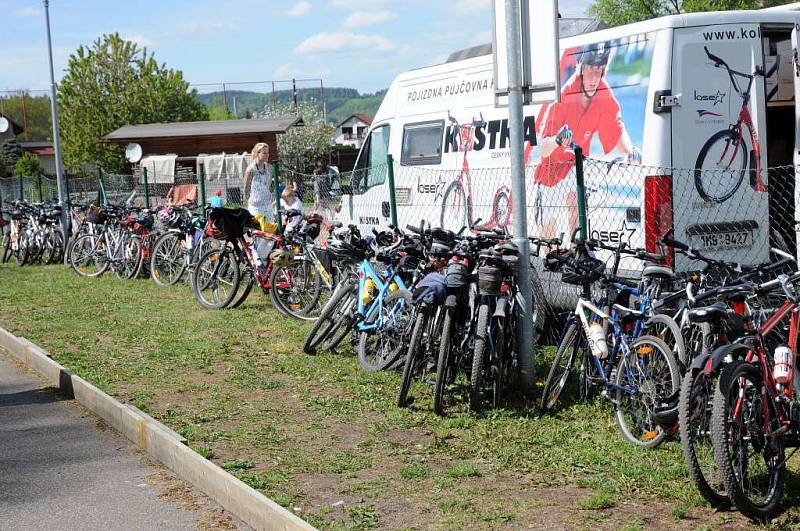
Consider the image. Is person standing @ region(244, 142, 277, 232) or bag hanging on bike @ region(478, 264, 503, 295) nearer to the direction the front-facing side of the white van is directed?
the person standing

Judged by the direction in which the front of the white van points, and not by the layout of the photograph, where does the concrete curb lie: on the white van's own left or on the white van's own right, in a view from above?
on the white van's own left

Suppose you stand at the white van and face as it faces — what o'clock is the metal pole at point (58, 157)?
The metal pole is roughly at 12 o'clock from the white van.

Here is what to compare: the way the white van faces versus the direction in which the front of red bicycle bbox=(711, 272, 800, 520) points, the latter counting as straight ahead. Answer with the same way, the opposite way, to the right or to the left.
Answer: to the left

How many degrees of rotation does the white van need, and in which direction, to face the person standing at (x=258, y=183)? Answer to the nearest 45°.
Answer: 0° — it already faces them

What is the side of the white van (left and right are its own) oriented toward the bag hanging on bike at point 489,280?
left

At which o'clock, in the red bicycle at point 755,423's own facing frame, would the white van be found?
The white van is roughly at 10 o'clock from the red bicycle.

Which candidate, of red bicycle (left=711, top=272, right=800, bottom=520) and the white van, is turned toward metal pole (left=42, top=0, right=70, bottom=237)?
the white van

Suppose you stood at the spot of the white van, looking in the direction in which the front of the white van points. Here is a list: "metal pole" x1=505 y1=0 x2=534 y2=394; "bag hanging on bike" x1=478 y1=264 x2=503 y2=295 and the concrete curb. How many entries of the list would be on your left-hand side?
3

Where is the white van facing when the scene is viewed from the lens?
facing away from the viewer and to the left of the viewer

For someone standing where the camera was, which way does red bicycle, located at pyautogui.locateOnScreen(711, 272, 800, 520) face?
facing away from the viewer and to the right of the viewer
